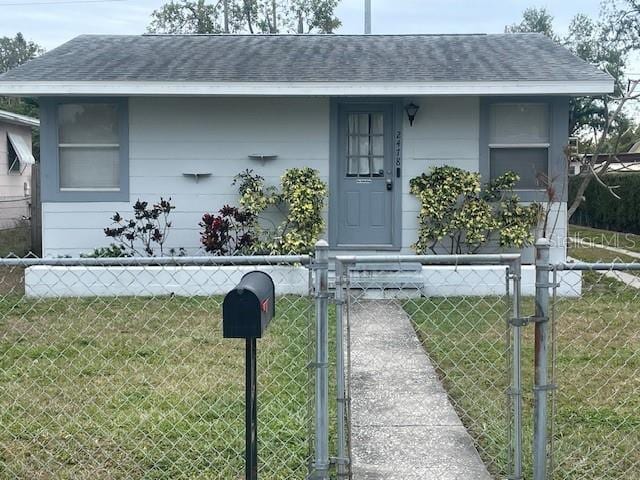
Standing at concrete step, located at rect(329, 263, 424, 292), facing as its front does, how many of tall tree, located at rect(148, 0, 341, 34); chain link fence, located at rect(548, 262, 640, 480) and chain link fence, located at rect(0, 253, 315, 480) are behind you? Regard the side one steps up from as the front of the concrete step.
1

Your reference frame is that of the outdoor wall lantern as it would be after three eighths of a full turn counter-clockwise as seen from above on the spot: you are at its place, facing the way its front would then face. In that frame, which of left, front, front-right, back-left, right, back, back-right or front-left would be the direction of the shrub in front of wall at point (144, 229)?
back-left

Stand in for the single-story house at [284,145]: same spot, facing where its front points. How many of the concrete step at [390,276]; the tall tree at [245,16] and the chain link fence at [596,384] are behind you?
1

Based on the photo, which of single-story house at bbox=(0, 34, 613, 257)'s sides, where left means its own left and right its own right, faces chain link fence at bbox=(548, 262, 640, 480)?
front

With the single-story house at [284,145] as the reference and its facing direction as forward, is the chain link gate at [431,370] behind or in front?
in front

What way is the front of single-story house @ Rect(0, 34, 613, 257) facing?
toward the camera

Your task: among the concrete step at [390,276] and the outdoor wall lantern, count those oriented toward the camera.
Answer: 2

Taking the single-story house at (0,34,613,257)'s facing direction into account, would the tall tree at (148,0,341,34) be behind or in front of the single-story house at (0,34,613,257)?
behind

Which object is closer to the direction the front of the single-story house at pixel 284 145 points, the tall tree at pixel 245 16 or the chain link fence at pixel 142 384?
the chain link fence

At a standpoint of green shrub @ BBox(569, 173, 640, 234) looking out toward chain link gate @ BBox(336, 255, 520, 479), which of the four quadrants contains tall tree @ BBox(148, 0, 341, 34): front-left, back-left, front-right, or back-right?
back-right

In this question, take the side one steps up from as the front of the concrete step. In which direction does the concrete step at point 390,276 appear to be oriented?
toward the camera

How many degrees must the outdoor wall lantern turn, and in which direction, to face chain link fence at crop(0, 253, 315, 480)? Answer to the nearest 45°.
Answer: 0° — it already faces it

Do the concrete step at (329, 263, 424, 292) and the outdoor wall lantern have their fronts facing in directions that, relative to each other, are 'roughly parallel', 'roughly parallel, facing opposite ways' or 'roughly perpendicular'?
roughly parallel

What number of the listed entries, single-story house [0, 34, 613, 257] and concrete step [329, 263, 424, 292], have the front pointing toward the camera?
2
